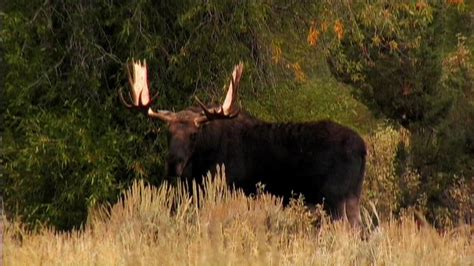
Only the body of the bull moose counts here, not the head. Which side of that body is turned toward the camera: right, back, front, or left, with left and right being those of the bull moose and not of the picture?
left
